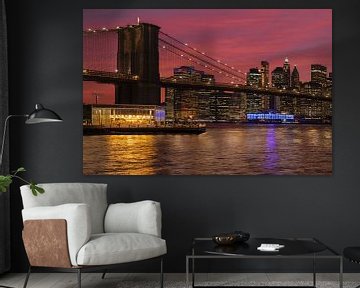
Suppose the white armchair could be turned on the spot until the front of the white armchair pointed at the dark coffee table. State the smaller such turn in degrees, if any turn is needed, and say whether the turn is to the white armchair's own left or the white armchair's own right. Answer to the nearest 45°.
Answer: approximately 45° to the white armchair's own left

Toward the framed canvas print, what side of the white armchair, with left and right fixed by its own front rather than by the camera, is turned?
left

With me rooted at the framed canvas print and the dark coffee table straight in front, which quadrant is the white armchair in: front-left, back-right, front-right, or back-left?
front-right

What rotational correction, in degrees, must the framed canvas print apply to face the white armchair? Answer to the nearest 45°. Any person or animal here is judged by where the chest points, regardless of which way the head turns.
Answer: approximately 45° to its right

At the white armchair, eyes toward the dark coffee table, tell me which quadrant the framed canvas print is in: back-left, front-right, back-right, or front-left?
front-left

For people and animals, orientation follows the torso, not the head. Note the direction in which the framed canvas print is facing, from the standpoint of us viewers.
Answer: facing the viewer

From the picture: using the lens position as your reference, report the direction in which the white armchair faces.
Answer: facing the viewer and to the right of the viewer

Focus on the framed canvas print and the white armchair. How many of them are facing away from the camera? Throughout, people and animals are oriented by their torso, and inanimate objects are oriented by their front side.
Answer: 0

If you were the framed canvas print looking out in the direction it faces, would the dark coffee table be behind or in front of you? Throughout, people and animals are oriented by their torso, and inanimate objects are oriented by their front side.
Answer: in front
